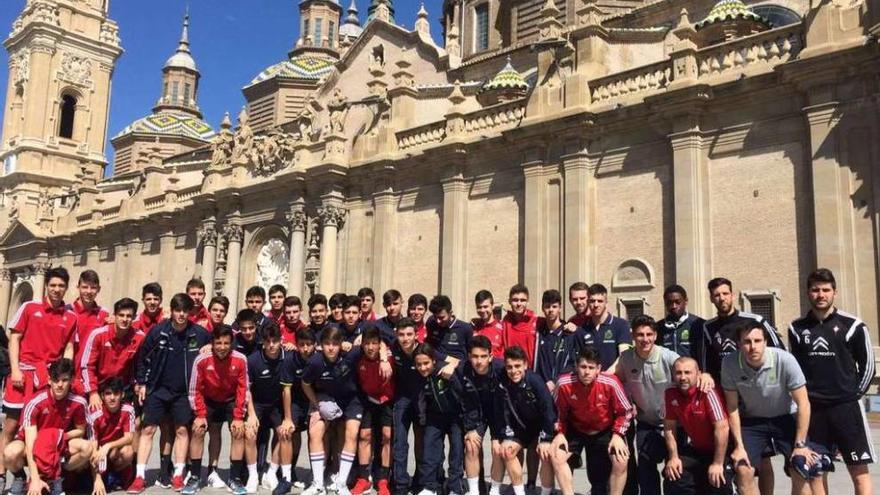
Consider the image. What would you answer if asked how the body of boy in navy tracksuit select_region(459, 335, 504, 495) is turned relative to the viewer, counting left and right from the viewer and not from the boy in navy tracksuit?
facing the viewer

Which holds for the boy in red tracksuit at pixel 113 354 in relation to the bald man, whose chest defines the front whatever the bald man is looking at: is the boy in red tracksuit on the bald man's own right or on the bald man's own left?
on the bald man's own right

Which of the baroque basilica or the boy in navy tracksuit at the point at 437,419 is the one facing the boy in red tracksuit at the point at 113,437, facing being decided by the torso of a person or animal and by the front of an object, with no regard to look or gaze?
the baroque basilica

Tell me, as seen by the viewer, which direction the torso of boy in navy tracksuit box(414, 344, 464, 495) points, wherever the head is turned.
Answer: toward the camera

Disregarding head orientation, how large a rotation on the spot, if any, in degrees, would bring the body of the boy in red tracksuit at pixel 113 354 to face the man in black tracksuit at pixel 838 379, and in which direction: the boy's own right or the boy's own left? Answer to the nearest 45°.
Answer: approximately 45° to the boy's own left

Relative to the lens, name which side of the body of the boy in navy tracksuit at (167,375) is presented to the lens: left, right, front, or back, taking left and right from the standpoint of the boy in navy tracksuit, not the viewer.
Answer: front

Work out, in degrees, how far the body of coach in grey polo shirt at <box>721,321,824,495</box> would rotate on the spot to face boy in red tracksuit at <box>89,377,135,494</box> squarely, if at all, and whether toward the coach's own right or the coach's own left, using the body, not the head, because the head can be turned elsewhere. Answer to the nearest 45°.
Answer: approximately 90° to the coach's own right

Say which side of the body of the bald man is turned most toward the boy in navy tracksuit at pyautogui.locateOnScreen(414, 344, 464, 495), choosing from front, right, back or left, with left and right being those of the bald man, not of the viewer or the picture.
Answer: right

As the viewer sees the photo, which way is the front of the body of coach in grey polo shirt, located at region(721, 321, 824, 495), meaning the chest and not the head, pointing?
toward the camera

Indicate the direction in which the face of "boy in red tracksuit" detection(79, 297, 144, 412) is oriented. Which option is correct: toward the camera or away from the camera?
toward the camera

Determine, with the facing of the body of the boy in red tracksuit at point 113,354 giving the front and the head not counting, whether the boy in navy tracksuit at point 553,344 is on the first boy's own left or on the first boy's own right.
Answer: on the first boy's own left

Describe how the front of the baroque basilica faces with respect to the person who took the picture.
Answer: facing the viewer and to the left of the viewer

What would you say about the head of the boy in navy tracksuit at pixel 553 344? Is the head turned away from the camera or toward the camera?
toward the camera
